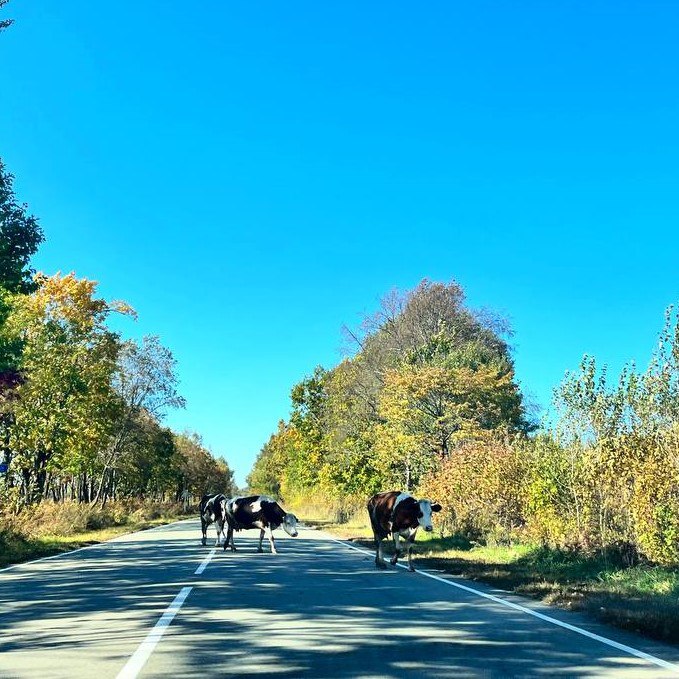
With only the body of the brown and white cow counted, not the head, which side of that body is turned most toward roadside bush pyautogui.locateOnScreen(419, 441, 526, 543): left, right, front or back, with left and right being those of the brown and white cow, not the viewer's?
left

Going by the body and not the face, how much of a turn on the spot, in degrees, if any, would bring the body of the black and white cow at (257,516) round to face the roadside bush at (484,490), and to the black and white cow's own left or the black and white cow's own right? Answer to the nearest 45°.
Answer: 0° — it already faces it

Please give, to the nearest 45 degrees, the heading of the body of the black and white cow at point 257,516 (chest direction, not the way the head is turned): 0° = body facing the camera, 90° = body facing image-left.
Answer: approximately 270°

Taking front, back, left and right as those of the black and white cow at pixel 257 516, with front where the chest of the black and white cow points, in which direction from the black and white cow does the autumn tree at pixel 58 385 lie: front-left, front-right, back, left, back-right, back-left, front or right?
back-left

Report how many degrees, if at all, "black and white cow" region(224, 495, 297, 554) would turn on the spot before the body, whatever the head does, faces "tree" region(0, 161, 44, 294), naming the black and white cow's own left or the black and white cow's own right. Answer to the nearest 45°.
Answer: approximately 135° to the black and white cow's own right

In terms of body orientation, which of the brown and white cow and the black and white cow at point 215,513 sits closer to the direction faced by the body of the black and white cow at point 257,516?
the brown and white cow

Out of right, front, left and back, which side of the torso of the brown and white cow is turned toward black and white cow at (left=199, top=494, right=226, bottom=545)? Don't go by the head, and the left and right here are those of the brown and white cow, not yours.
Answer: back

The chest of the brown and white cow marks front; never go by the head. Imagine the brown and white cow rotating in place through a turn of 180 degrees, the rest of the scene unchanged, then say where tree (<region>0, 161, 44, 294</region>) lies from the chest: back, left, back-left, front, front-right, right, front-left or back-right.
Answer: front-left

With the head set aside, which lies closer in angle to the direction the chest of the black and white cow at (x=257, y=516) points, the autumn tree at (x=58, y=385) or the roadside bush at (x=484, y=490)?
the roadside bush

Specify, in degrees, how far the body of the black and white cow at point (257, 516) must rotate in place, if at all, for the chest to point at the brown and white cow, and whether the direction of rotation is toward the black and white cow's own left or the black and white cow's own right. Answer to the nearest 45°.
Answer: approximately 45° to the black and white cow's own right

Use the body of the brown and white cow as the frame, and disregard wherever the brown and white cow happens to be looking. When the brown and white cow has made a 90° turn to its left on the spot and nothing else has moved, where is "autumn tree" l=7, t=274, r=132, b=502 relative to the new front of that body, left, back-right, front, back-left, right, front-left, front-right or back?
left

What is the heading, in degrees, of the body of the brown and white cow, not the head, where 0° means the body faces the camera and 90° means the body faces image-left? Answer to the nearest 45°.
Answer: approximately 315°

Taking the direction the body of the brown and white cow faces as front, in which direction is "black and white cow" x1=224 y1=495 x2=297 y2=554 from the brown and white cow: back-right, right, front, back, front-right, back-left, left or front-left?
back
